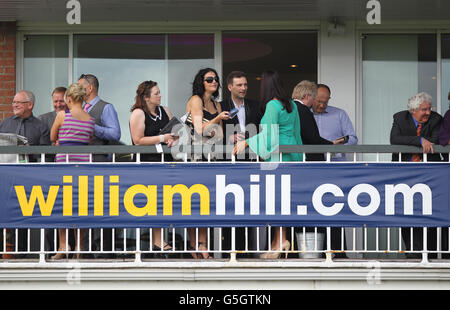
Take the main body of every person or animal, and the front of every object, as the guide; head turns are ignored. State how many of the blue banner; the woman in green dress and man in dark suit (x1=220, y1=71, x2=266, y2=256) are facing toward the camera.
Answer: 2

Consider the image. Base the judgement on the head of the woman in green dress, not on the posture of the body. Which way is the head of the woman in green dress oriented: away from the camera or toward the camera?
away from the camera

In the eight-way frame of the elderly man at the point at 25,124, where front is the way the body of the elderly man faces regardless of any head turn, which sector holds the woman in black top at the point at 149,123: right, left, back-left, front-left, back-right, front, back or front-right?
left

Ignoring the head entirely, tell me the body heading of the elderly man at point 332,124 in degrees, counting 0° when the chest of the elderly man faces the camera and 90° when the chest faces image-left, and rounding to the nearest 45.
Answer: approximately 45°

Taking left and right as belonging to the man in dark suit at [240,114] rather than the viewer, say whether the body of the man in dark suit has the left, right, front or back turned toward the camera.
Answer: front

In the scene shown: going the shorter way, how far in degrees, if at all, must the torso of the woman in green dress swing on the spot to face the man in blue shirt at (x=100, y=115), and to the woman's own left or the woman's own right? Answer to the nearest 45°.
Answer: approximately 45° to the woman's own left

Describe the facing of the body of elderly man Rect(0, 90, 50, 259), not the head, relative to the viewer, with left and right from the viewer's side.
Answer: facing the viewer and to the left of the viewer

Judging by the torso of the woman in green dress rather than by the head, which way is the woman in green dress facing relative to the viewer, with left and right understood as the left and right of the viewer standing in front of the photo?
facing away from the viewer and to the left of the viewer

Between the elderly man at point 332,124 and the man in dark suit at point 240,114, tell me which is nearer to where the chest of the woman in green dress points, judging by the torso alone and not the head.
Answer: the man in dark suit

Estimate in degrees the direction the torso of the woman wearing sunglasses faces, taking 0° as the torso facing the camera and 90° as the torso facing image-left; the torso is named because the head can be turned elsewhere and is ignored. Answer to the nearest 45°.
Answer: approximately 315°

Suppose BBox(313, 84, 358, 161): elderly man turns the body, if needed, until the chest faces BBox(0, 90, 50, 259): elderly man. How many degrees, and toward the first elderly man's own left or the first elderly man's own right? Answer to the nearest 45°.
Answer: approximately 45° to the first elderly man's own right

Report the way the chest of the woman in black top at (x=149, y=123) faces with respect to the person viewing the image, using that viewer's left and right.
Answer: facing the viewer and to the right of the viewer

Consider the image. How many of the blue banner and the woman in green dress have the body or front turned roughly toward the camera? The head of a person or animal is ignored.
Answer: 1

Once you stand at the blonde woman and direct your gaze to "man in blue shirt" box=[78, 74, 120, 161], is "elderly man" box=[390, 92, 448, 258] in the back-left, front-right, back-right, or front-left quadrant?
front-right

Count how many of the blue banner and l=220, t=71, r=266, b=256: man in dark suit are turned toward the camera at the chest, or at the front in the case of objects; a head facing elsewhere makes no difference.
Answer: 2

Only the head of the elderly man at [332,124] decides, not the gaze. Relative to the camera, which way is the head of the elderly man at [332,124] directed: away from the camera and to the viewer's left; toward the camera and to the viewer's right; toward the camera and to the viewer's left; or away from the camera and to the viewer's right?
toward the camera and to the viewer's left
